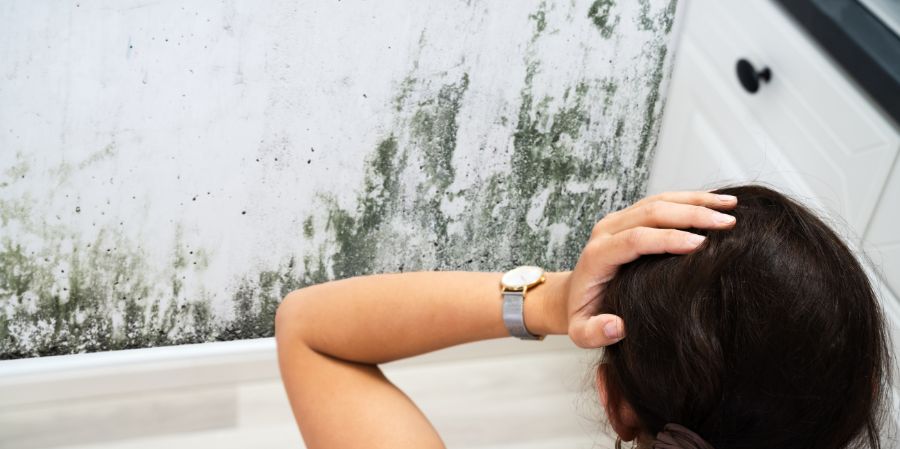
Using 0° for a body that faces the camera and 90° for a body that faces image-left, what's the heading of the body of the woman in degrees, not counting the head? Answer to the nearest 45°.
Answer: approximately 180°

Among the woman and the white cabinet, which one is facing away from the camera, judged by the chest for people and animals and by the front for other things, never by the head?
the woman

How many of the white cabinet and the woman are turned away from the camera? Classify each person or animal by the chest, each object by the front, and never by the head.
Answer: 1

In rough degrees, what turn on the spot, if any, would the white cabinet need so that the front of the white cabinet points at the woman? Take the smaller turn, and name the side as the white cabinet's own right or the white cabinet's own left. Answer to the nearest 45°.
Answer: approximately 45° to the white cabinet's own left

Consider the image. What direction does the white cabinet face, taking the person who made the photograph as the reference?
facing the viewer and to the left of the viewer

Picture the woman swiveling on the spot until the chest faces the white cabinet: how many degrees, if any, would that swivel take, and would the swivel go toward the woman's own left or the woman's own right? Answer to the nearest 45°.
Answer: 0° — they already face it

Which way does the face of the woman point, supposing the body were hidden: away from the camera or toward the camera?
away from the camera
